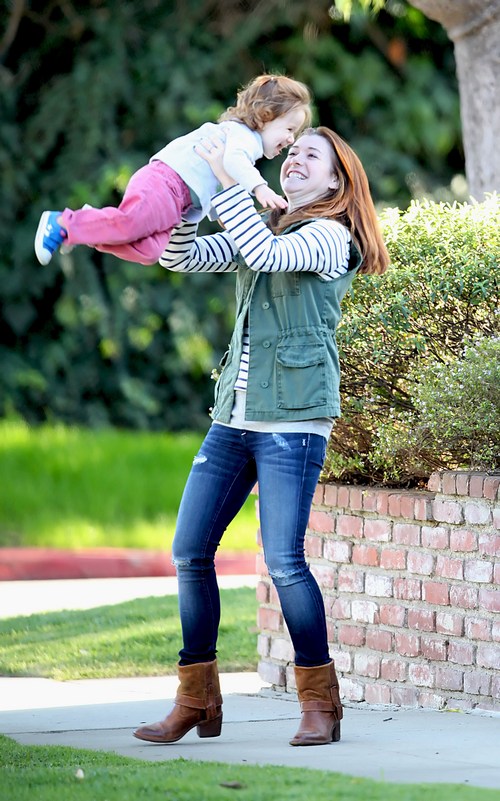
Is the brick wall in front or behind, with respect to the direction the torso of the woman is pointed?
behind

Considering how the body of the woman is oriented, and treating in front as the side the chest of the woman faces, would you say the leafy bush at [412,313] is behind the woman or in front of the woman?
behind

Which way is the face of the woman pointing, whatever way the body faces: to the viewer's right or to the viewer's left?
to the viewer's left

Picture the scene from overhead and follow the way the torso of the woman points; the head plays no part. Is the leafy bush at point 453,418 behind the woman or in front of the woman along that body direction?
behind

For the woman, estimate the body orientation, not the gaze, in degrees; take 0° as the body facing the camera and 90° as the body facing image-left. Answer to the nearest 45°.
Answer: approximately 45°
